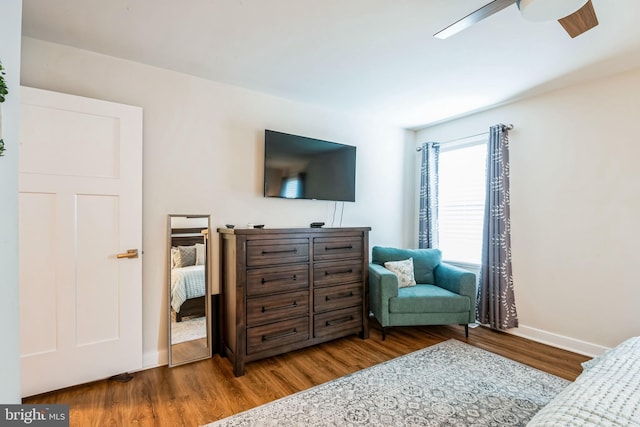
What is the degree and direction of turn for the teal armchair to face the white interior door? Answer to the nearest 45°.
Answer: approximately 90° to its right

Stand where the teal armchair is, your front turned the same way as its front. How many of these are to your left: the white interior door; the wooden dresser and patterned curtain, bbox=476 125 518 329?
1

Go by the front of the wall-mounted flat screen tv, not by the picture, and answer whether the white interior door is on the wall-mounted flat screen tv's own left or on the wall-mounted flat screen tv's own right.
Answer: on the wall-mounted flat screen tv's own right

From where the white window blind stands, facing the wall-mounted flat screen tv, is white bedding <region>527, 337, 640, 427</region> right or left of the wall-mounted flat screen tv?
left

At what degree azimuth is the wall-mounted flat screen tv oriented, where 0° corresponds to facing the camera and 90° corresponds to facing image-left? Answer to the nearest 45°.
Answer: approximately 315°
